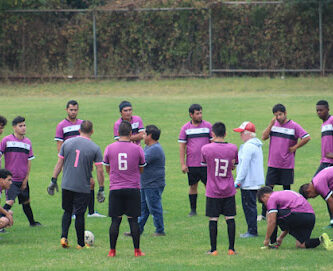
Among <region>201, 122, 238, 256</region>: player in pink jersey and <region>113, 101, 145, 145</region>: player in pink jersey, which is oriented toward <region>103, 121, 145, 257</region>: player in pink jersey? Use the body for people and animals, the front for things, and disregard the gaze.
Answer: <region>113, 101, 145, 145</region>: player in pink jersey

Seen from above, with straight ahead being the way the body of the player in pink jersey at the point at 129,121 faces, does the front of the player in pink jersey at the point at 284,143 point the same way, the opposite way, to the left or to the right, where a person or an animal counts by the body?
the same way

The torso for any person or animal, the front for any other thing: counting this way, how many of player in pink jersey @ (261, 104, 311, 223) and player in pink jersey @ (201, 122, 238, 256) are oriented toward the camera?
1

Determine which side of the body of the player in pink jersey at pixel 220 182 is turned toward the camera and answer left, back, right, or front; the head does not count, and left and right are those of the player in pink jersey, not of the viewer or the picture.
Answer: back

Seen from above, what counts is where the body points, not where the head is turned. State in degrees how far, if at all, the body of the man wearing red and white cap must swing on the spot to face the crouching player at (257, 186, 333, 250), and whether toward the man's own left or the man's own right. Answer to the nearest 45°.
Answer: approximately 135° to the man's own left

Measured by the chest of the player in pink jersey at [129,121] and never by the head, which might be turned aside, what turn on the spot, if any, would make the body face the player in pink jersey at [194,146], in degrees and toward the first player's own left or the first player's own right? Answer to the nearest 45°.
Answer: approximately 90° to the first player's own left

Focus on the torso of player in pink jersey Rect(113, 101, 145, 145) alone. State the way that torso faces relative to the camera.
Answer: toward the camera

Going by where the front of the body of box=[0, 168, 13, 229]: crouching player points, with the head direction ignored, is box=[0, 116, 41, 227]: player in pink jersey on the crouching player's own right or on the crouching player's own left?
on the crouching player's own left

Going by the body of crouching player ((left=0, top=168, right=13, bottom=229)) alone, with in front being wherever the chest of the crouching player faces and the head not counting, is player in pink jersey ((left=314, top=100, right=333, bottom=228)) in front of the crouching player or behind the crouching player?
in front

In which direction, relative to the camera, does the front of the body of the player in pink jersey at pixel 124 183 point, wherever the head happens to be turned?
away from the camera

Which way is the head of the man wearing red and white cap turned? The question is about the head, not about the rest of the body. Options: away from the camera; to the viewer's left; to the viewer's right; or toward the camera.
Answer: to the viewer's left

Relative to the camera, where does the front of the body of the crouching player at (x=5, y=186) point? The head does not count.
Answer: to the viewer's right

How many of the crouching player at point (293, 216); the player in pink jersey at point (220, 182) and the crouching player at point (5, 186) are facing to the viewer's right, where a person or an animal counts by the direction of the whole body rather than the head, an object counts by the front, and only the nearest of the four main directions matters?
1

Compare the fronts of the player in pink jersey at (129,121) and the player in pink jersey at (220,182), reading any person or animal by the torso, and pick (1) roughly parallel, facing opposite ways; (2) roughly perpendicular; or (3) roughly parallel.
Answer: roughly parallel, facing opposite ways

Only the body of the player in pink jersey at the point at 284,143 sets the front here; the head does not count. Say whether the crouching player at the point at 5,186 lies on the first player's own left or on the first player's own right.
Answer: on the first player's own right

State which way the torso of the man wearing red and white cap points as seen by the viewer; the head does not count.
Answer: to the viewer's left

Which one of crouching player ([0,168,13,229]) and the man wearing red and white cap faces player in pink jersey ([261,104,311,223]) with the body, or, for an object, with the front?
the crouching player

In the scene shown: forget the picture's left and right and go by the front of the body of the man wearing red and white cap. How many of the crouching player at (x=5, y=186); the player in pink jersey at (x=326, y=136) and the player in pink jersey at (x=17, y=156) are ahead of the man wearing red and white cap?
2

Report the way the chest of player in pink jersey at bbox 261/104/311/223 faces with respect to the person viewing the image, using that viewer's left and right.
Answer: facing the viewer
